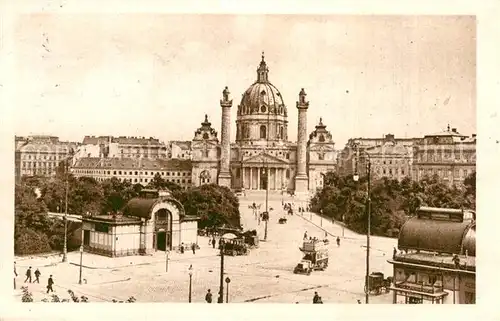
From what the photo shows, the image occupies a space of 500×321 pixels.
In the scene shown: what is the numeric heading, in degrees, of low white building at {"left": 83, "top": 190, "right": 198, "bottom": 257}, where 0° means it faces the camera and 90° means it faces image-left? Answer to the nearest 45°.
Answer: approximately 315°
